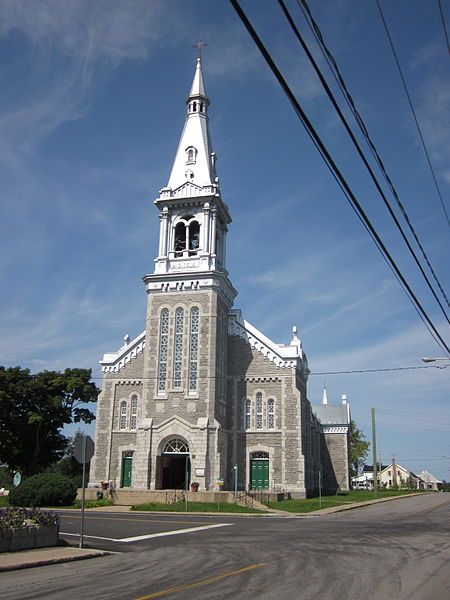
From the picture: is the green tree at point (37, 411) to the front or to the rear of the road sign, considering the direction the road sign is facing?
to the front

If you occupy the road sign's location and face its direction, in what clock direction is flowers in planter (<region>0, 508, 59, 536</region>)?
The flowers in planter is roughly at 9 o'clock from the road sign.

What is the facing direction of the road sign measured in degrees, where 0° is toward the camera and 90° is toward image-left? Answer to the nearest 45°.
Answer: approximately 135°

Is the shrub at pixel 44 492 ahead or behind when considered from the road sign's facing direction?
ahead

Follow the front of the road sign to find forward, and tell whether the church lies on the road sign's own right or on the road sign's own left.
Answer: on the road sign's own right
